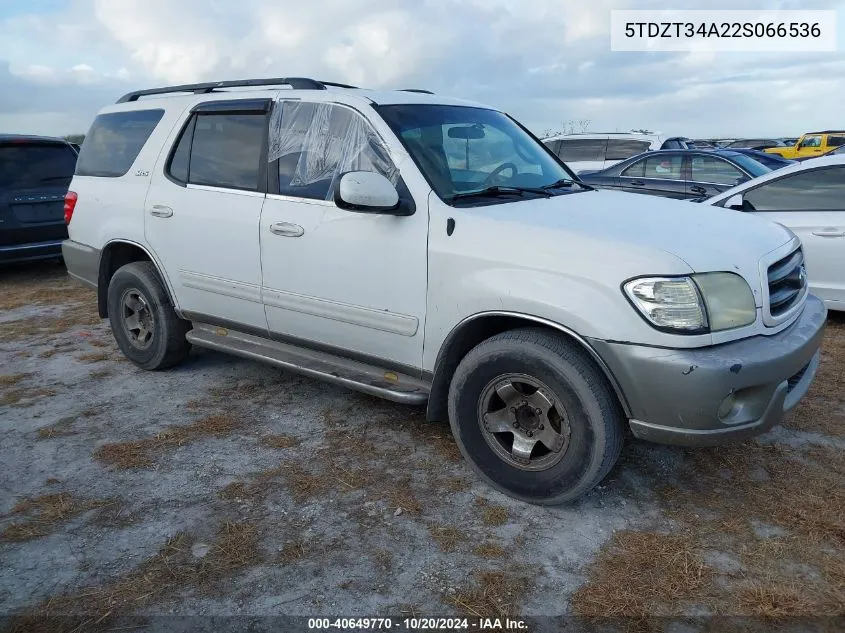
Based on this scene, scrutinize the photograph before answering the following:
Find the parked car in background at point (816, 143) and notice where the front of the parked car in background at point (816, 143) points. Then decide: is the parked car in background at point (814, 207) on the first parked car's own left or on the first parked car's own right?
on the first parked car's own left

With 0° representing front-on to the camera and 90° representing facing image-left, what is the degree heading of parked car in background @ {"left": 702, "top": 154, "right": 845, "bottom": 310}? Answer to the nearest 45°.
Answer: approximately 90°

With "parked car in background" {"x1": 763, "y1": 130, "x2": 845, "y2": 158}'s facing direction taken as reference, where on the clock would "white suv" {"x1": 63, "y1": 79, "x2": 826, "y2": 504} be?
The white suv is roughly at 9 o'clock from the parked car in background.

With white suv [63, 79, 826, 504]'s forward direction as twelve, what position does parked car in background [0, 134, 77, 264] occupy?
The parked car in background is roughly at 6 o'clock from the white suv.

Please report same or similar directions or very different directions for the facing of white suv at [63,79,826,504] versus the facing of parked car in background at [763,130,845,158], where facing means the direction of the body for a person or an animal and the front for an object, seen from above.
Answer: very different directions

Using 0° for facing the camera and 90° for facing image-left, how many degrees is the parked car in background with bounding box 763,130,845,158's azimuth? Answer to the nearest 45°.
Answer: approximately 90°

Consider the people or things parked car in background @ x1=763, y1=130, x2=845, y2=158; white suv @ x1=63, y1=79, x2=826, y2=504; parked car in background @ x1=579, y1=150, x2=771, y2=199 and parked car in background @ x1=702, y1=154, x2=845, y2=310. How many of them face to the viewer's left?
2

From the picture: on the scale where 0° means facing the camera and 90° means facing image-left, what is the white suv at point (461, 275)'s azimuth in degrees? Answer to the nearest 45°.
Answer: approximately 315°

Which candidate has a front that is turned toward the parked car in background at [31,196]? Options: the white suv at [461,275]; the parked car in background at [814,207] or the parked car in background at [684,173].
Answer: the parked car in background at [814,207]

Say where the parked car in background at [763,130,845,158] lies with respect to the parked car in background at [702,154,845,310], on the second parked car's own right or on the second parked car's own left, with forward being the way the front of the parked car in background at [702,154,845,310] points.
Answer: on the second parked car's own right

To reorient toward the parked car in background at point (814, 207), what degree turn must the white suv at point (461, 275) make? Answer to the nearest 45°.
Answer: approximately 90° to its left

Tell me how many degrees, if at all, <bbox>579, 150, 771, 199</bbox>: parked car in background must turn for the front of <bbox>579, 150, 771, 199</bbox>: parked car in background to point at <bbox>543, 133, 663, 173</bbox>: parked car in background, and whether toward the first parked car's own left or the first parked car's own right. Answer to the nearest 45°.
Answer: approximately 135° to the first parked car's own left

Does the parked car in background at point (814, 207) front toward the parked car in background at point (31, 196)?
yes

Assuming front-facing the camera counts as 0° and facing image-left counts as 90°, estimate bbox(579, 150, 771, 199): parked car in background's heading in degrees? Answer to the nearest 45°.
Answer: approximately 315°

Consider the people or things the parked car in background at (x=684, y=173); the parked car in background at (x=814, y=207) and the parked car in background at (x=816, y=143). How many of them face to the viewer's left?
2
